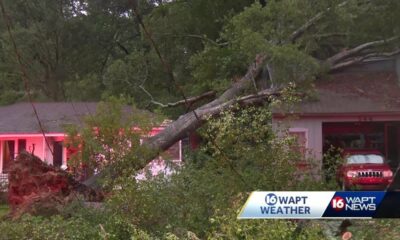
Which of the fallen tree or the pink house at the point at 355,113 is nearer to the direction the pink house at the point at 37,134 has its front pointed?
the fallen tree

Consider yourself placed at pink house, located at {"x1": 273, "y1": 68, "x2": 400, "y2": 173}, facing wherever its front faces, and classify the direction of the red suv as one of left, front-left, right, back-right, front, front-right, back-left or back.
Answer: front

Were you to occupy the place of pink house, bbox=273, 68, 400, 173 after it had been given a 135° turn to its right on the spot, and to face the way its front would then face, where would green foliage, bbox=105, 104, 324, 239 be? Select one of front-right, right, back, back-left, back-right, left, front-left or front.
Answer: back-left

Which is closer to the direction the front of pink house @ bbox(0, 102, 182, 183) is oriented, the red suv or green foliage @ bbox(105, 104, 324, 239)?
the green foliage

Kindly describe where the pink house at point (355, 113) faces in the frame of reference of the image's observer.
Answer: facing the viewer

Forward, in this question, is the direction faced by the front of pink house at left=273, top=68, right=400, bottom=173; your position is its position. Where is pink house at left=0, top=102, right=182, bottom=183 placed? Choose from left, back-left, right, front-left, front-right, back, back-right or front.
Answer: right

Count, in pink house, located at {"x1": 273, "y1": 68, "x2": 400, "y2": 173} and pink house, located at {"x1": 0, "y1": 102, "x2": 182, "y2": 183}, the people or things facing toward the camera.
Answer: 2

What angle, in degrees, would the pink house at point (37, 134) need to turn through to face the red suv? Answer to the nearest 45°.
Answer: approximately 45° to its left

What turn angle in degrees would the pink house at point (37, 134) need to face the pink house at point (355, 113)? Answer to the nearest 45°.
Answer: approximately 90° to its left

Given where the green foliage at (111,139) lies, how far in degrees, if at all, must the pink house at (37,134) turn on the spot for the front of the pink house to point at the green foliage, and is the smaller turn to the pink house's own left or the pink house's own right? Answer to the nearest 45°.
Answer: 0° — it already faces it

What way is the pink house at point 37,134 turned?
toward the camera

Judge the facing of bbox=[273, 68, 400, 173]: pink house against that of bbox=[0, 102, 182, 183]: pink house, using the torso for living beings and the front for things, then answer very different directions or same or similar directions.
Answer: same or similar directions

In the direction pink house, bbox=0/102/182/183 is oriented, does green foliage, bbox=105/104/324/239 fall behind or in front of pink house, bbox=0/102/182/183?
in front
